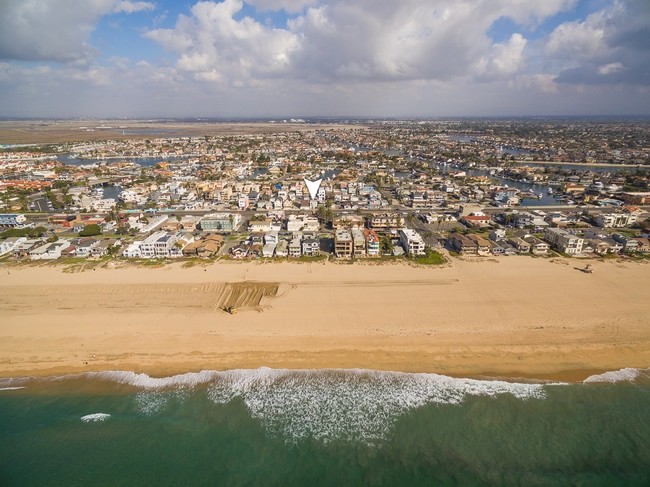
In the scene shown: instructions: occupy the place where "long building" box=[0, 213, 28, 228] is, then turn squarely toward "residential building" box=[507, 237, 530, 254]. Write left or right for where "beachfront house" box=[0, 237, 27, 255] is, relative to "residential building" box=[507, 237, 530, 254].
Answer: right

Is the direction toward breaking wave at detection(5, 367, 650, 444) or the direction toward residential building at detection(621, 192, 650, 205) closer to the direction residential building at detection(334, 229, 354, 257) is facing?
the breaking wave

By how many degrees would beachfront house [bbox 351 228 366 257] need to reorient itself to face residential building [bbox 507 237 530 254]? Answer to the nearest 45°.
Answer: approximately 90° to its left

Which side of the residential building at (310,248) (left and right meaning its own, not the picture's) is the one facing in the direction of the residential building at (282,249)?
right

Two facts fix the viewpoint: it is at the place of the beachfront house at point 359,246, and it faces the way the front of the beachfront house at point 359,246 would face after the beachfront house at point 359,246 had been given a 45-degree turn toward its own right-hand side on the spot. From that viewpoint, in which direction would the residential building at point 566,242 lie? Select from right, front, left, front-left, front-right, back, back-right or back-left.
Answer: back-left

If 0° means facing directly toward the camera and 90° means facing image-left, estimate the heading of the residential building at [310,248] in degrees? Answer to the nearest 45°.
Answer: approximately 0°

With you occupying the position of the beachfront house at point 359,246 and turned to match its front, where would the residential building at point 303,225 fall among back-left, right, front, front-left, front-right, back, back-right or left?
back-right

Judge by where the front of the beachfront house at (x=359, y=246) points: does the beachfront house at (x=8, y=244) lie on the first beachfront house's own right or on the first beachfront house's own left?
on the first beachfront house's own right

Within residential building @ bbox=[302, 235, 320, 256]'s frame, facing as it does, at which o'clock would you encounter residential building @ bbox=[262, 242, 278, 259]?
residential building @ bbox=[262, 242, 278, 259] is roughly at 3 o'clock from residential building @ bbox=[302, 235, 320, 256].

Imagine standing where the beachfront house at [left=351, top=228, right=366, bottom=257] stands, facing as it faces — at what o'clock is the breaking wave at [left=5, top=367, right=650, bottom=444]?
The breaking wave is roughly at 12 o'clock from the beachfront house.
